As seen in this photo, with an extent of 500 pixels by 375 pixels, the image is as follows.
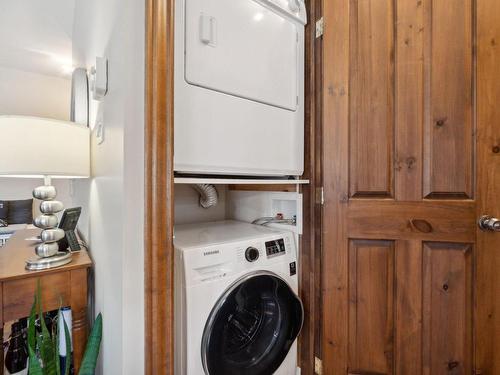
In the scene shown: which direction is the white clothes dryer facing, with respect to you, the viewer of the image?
facing the viewer and to the right of the viewer

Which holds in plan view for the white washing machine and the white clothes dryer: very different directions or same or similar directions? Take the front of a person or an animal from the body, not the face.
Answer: same or similar directions

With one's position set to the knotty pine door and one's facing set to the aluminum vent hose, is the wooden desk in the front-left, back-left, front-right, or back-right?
front-left

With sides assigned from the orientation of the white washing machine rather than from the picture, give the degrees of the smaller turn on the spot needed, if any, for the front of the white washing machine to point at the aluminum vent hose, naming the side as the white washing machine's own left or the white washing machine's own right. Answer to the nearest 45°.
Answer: approximately 135° to the white washing machine's own left

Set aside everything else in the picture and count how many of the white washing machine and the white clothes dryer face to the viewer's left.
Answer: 0

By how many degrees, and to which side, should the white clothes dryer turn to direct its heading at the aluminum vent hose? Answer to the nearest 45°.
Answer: approximately 135° to its left
